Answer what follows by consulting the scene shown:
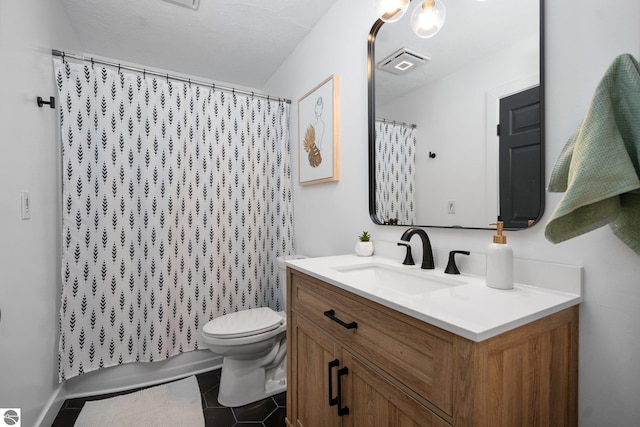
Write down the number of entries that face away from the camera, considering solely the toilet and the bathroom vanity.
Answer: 0

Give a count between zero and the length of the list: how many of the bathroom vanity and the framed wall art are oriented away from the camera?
0

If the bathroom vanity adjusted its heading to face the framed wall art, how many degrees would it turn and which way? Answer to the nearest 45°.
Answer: approximately 90° to its right

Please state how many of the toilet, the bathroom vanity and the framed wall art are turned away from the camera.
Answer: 0

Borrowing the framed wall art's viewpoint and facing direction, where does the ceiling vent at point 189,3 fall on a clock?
The ceiling vent is roughly at 1 o'clock from the framed wall art.

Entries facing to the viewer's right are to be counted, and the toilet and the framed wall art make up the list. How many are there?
0

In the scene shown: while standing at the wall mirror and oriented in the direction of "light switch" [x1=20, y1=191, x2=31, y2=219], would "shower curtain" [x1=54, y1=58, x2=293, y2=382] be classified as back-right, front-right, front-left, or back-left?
front-right

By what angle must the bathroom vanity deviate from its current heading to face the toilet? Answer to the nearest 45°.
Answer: approximately 90° to its right

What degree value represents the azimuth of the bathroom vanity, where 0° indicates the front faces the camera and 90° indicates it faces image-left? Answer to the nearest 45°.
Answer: approximately 45°
